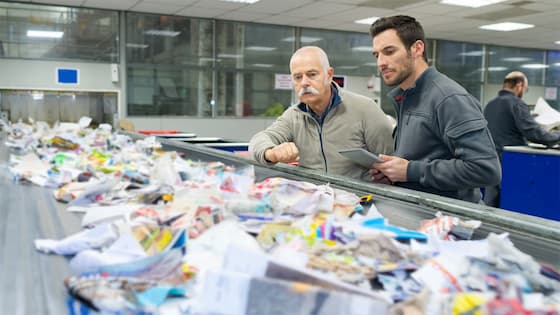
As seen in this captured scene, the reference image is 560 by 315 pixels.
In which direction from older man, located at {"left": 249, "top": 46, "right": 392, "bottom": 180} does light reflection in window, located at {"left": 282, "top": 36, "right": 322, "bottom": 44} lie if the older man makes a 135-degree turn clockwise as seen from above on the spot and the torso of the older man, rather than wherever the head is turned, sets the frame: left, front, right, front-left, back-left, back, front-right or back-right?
front

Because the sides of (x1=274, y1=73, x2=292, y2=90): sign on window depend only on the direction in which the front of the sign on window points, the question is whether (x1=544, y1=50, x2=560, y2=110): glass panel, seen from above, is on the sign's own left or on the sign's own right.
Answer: on the sign's own left

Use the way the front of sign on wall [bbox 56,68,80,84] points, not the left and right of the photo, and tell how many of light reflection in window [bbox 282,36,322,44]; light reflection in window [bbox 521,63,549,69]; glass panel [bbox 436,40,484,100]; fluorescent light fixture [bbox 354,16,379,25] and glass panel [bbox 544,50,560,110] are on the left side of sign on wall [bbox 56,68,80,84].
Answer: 5

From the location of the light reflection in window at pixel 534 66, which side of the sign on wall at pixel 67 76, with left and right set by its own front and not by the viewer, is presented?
left

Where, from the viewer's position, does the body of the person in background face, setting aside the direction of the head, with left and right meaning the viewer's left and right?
facing away from the viewer and to the right of the viewer

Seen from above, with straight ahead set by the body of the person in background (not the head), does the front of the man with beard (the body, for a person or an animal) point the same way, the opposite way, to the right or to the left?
the opposite way

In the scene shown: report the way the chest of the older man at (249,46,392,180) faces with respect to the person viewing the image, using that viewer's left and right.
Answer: facing the viewer and to the left of the viewer

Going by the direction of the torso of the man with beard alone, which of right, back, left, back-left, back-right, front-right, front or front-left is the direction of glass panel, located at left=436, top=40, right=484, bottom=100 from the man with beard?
back-right

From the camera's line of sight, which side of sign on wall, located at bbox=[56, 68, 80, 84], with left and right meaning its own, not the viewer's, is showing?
front

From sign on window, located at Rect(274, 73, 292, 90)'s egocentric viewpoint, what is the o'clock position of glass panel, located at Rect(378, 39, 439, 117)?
The glass panel is roughly at 8 o'clock from the sign on window.

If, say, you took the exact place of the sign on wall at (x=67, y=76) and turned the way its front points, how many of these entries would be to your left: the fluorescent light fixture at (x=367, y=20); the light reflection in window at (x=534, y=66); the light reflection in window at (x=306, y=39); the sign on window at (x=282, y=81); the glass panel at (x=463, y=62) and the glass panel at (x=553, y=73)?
6

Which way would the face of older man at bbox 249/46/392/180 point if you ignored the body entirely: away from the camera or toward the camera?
toward the camera

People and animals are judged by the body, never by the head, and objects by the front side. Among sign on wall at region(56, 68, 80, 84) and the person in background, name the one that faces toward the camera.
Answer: the sign on wall

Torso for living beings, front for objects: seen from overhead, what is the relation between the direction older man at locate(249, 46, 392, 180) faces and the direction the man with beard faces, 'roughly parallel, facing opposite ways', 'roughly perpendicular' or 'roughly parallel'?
roughly parallel

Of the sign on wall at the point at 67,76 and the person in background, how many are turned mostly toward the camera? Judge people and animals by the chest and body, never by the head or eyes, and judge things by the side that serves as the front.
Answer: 1

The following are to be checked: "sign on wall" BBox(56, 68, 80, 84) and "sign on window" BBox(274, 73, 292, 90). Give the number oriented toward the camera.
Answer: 2
